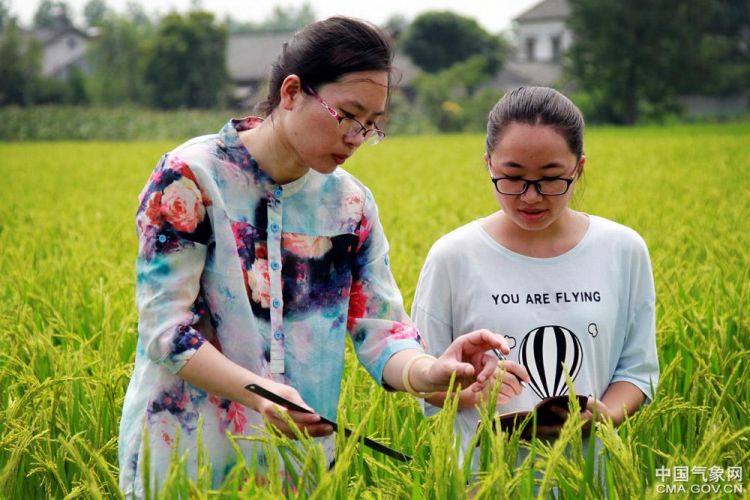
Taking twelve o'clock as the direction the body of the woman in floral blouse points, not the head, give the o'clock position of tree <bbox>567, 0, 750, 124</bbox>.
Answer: The tree is roughly at 8 o'clock from the woman in floral blouse.

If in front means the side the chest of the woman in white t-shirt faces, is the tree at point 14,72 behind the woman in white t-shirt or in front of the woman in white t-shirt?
behind

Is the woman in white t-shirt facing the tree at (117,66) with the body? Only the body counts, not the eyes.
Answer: no

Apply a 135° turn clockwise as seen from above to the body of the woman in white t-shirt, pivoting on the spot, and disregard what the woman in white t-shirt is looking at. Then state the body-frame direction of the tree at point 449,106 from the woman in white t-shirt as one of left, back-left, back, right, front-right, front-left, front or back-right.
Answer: front-right

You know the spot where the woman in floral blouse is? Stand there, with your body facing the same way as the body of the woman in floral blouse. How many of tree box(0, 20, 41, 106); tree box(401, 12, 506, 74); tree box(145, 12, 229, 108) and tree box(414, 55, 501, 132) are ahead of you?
0

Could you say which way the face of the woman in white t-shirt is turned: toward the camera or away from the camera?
toward the camera

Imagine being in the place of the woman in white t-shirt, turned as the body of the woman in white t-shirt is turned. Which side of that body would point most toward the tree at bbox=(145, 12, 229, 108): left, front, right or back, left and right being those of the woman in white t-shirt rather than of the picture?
back

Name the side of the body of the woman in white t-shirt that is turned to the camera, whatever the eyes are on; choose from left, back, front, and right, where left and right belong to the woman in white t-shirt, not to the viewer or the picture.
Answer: front

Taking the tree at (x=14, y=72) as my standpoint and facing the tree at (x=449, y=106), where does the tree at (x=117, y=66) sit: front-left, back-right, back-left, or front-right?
front-left

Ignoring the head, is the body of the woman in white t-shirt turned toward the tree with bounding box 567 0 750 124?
no

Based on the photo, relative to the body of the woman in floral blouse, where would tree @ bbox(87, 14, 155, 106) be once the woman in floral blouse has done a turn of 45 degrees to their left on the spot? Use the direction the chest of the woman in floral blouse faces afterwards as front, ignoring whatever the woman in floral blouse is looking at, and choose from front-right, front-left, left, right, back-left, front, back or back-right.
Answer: left

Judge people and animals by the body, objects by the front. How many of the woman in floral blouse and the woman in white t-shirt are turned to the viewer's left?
0

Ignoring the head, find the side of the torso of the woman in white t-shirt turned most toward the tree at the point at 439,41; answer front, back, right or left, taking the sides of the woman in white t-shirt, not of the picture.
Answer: back

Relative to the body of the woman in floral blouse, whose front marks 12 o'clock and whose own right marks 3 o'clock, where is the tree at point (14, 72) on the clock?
The tree is roughly at 7 o'clock from the woman in floral blouse.

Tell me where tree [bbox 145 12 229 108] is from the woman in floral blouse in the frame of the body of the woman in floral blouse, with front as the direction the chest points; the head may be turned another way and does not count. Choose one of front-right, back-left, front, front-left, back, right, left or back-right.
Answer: back-left

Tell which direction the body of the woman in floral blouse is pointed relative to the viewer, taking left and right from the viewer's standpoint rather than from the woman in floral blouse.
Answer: facing the viewer and to the right of the viewer
